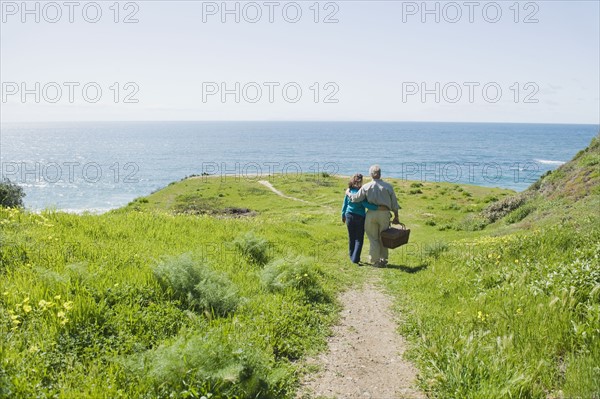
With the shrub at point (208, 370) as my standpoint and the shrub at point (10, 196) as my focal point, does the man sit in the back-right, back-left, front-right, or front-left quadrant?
front-right

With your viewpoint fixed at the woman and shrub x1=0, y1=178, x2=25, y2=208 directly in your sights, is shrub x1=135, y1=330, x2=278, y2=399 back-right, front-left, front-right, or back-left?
back-left

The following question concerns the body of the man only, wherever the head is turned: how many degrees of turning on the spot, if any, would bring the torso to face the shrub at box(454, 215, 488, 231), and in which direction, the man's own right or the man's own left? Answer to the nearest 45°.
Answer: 0° — they already face it

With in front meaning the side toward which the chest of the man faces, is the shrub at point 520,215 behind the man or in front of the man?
in front

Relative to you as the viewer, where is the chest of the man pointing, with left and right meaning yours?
facing away from the viewer

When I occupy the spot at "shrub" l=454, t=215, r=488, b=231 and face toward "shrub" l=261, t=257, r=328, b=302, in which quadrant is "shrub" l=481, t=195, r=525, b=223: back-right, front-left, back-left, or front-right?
back-left

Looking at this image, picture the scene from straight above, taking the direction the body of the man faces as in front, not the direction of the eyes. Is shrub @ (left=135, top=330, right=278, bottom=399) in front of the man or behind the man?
behind
